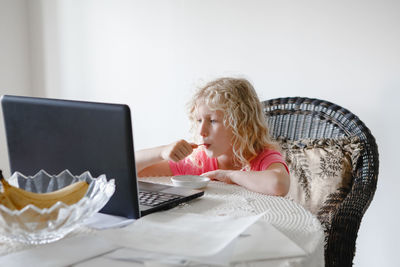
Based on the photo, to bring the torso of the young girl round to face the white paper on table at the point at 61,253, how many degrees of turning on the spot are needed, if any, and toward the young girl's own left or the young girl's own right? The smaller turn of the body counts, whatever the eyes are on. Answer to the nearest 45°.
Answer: approximately 45° to the young girl's own left

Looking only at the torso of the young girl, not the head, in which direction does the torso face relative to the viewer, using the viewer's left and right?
facing the viewer and to the left of the viewer

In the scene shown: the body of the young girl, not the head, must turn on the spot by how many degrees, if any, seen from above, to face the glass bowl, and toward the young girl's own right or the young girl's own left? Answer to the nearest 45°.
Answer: approximately 45° to the young girl's own left

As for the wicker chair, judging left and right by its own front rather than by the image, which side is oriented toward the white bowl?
front

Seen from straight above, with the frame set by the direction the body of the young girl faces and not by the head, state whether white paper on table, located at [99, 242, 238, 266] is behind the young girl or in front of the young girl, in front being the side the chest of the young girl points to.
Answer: in front

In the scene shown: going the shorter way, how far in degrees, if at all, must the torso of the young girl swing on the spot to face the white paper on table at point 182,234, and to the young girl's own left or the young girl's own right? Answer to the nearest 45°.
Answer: approximately 45° to the young girl's own left

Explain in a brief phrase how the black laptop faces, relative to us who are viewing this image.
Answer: facing away from the viewer and to the right of the viewer

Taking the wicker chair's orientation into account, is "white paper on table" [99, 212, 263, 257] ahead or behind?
ahead

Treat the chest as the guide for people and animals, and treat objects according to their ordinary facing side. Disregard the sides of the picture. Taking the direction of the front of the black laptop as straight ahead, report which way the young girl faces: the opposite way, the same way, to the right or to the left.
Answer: the opposite way

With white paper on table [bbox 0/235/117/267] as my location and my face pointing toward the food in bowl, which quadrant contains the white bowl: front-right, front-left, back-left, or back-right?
front-right
